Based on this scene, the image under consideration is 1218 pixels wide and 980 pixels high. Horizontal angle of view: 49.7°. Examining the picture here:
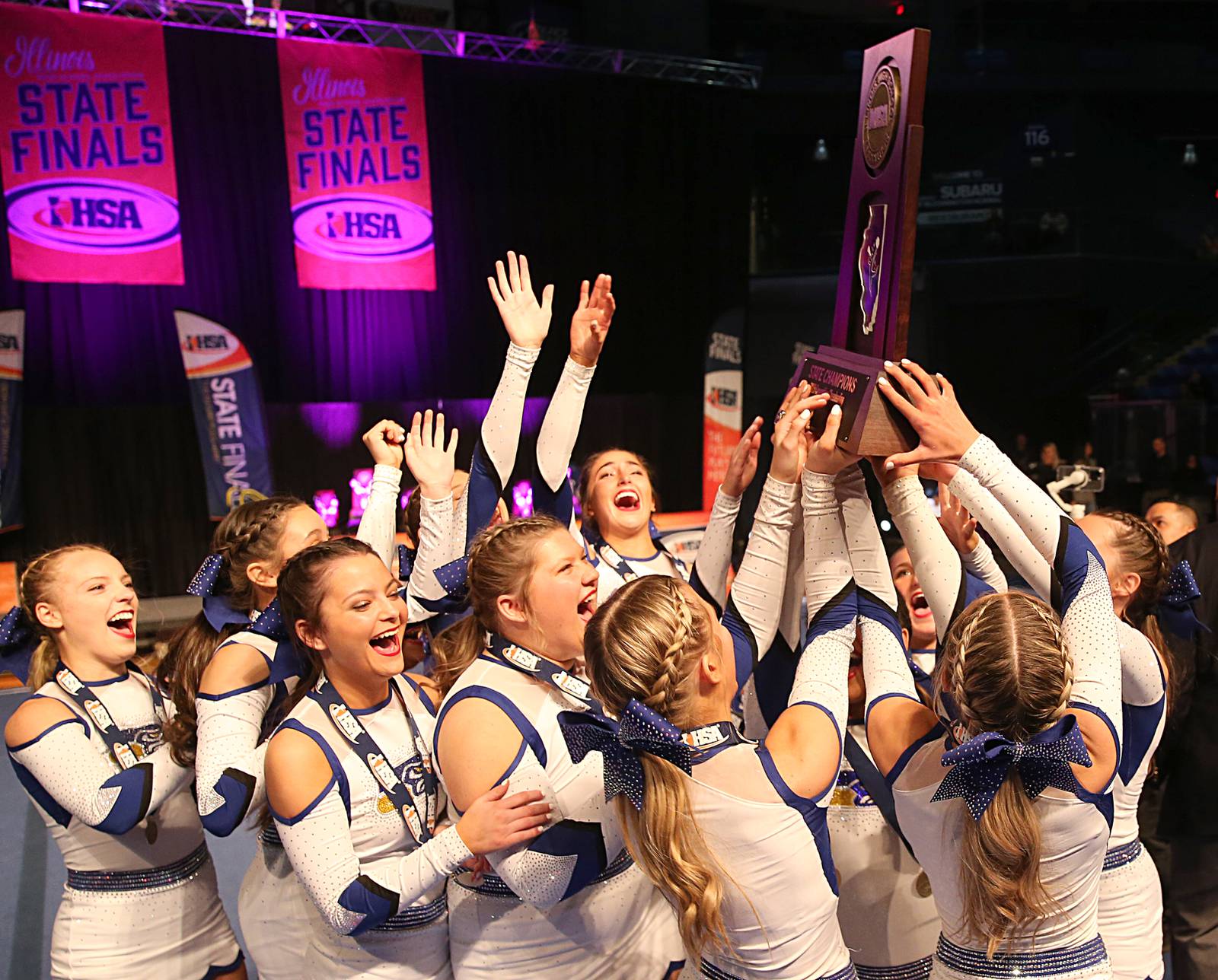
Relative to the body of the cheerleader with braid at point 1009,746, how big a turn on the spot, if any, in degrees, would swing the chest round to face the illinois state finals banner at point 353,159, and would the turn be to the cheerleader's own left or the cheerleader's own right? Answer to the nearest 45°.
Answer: approximately 45° to the cheerleader's own left

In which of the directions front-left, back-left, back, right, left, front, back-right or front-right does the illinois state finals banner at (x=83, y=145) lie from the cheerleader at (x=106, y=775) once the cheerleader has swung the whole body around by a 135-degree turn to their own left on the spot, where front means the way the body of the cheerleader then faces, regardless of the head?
front

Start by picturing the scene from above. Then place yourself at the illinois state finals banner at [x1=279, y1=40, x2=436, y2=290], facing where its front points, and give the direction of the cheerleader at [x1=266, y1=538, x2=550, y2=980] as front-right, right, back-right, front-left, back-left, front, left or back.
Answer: front

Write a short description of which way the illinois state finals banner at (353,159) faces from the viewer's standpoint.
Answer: facing the viewer

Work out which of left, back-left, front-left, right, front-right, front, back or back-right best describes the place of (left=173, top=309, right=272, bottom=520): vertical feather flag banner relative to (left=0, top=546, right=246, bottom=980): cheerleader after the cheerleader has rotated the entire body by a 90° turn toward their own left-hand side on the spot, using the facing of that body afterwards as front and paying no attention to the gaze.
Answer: front-left

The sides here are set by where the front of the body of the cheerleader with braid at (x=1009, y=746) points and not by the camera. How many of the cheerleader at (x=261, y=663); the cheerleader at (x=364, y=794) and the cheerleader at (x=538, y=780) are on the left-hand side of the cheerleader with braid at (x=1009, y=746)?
3

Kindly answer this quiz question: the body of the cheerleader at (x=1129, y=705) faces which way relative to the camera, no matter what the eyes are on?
to the viewer's left

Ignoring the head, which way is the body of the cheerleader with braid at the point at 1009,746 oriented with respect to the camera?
away from the camera

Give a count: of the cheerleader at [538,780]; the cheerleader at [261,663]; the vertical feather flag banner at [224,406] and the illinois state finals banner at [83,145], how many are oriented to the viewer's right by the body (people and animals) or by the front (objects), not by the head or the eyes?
2

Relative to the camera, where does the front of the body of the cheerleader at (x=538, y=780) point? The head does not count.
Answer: to the viewer's right

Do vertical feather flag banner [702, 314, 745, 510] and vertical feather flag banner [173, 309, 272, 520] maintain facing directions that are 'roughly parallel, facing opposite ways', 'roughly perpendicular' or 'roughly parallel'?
roughly parallel

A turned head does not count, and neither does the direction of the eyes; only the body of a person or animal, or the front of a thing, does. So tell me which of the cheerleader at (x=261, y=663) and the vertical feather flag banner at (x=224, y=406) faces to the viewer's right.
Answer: the cheerleader

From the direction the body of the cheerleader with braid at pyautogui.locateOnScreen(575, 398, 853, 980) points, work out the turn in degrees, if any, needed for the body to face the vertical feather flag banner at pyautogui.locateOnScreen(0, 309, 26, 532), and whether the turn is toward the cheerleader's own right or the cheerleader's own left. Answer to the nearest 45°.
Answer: approximately 90° to the cheerleader's own left

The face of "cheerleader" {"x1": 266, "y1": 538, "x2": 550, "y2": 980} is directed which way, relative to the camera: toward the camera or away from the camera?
toward the camera

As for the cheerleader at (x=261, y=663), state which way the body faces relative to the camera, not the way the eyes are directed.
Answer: to the viewer's right

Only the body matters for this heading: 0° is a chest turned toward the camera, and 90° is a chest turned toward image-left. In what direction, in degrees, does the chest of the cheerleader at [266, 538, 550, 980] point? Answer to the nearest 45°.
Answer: approximately 315°

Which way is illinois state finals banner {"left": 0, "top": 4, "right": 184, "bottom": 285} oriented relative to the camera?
toward the camera
